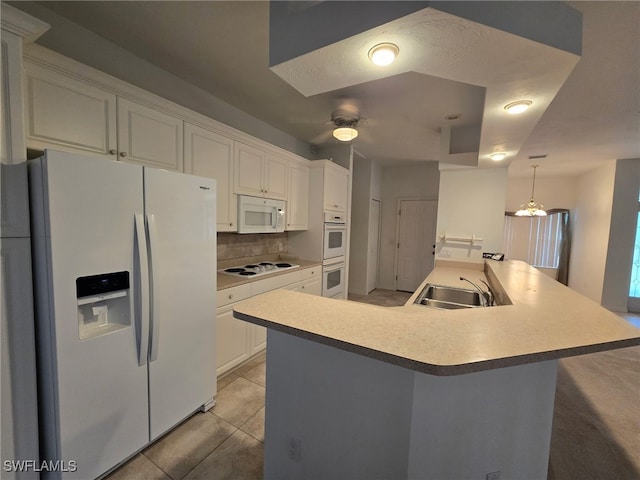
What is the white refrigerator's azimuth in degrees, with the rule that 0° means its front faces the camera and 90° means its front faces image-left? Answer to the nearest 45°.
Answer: approximately 315°

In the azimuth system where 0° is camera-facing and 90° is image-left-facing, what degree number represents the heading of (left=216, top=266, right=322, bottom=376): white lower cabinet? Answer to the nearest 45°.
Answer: approximately 315°

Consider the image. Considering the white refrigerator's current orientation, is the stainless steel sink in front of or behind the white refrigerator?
in front

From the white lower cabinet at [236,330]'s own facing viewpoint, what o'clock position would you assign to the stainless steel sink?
The stainless steel sink is roughly at 11 o'clock from the white lower cabinet.

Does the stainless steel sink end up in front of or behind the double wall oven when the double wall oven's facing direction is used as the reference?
in front

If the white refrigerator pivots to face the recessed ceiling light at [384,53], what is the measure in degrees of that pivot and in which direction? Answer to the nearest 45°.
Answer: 0° — it already faces it

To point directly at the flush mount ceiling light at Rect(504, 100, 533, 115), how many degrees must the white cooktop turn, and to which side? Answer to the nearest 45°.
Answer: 0° — it already faces it

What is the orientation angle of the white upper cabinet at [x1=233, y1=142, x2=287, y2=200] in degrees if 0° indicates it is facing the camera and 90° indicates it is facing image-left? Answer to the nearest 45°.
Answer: approximately 315°

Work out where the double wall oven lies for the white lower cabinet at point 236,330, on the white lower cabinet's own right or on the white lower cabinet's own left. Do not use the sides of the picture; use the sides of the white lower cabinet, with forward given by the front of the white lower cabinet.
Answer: on the white lower cabinet's own left

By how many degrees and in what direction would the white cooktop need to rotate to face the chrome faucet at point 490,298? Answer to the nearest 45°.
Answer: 0° — it already faces it
